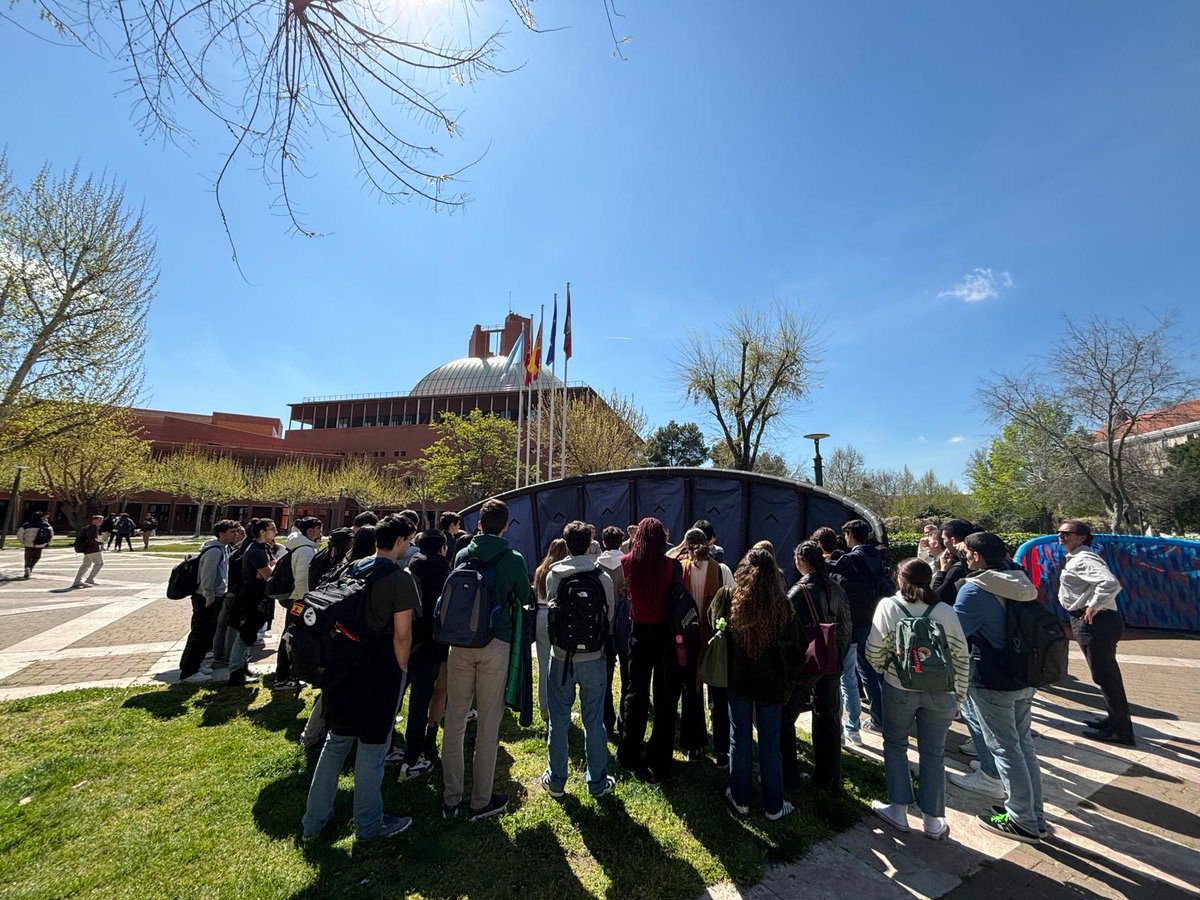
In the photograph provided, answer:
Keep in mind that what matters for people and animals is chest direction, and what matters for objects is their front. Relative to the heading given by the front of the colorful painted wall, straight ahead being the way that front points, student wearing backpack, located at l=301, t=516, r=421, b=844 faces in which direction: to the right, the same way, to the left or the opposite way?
the opposite way

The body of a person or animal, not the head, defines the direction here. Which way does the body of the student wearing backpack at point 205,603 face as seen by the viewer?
to the viewer's right

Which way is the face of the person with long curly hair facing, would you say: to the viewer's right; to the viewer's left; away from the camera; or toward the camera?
away from the camera

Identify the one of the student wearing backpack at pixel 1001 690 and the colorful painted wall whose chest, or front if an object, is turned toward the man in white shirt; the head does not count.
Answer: the colorful painted wall

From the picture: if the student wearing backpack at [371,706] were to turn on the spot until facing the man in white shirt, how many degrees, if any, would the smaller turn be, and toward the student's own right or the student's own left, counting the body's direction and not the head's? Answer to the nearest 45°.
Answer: approximately 45° to the student's own right

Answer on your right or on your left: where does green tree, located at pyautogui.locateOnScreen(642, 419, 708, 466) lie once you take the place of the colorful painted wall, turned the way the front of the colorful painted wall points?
on your right

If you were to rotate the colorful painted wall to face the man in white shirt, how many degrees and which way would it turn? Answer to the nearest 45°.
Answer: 0° — it already faces them

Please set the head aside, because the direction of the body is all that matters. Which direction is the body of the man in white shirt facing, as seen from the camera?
to the viewer's left

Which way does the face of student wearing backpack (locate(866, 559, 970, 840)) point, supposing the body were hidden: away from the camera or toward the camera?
away from the camera
